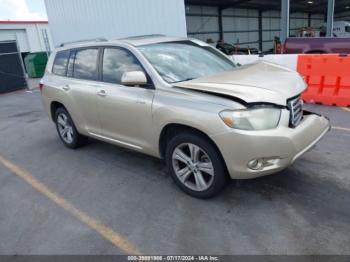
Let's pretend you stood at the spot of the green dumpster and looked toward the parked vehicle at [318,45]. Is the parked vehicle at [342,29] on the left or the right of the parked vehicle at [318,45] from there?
left

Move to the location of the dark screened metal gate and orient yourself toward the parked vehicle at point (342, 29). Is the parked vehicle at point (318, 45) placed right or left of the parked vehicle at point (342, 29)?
right

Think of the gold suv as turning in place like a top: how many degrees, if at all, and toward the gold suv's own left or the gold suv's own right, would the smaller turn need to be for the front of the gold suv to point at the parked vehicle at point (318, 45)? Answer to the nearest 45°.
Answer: approximately 90° to the gold suv's own left

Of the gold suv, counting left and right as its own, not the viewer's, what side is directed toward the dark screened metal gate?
back

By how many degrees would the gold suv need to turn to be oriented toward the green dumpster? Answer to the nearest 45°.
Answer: approximately 180°

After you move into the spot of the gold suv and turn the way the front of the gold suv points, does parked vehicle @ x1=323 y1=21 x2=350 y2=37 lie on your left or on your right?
on your left

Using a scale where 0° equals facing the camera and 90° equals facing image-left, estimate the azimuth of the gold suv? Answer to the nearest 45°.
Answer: approximately 315°
